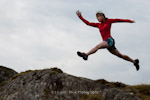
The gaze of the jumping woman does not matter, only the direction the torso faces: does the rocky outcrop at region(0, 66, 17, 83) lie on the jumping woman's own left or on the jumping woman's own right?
on the jumping woman's own right

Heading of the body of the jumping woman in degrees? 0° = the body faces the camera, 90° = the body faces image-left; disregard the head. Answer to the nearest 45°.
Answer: approximately 45°
